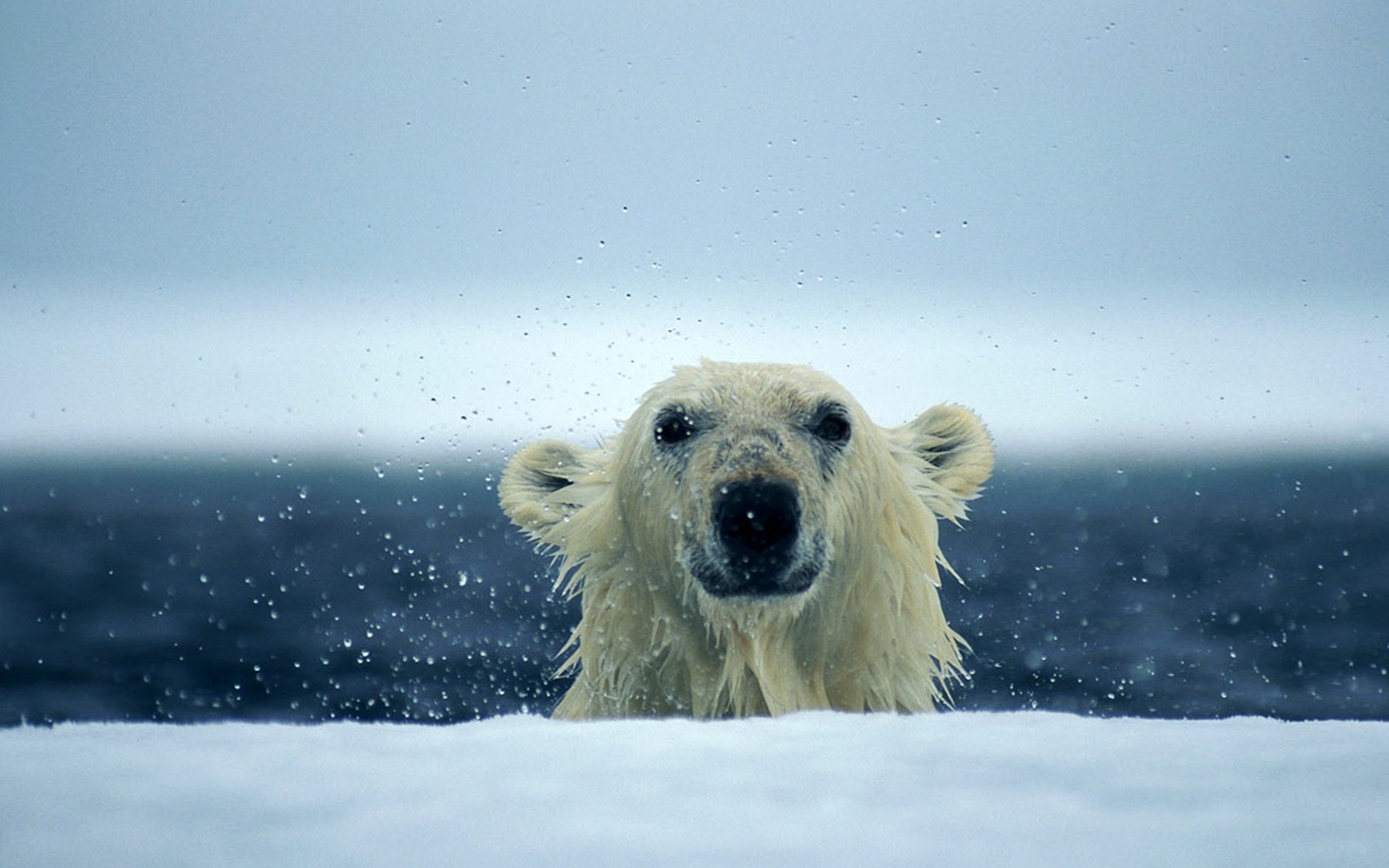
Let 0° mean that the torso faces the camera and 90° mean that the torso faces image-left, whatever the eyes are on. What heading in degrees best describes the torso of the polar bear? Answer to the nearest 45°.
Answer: approximately 0°
